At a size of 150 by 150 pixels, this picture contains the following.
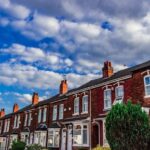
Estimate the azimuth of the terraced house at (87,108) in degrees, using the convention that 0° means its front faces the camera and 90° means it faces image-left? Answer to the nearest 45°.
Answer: approximately 45°

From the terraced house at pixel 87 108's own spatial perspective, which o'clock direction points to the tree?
The tree is roughly at 10 o'clock from the terraced house.
